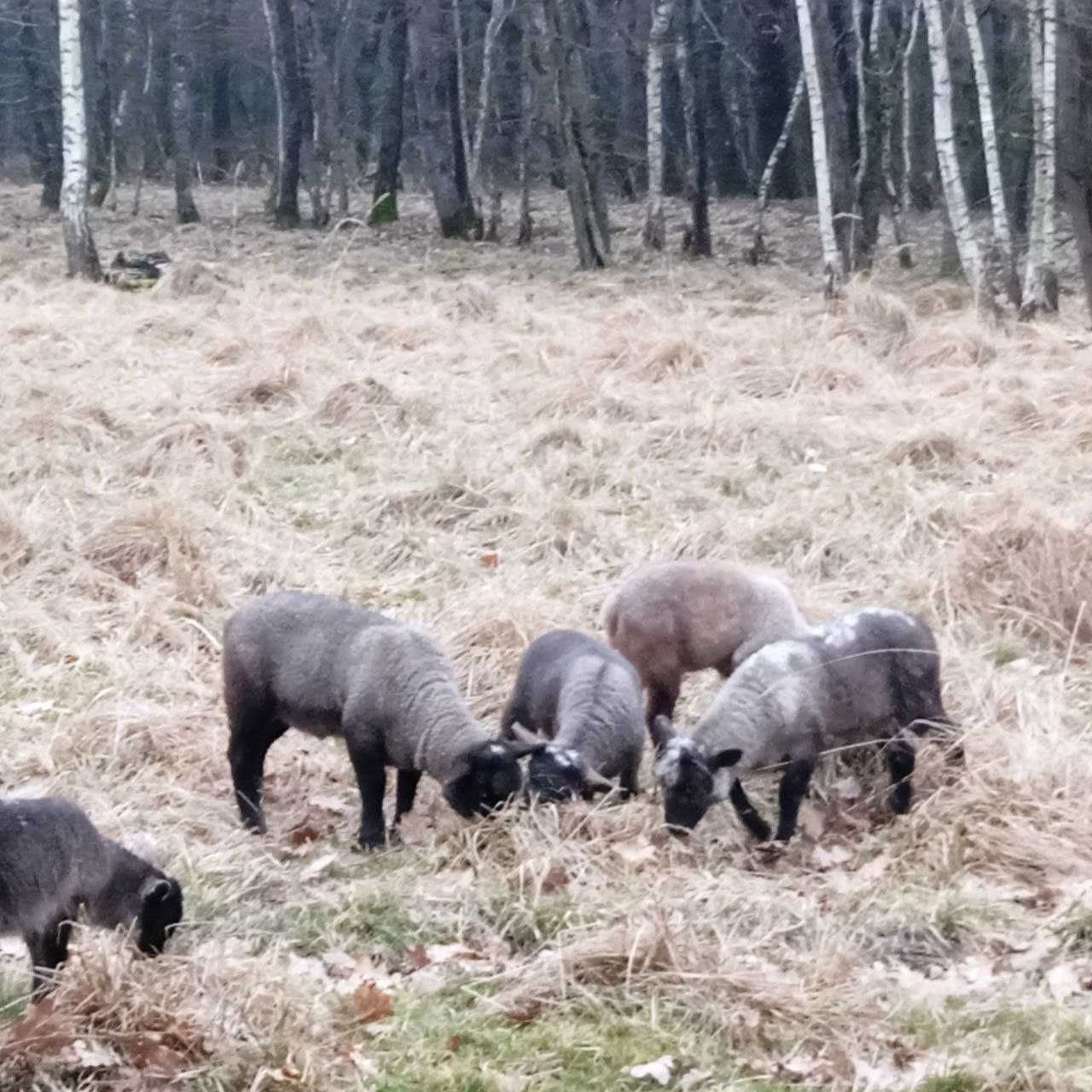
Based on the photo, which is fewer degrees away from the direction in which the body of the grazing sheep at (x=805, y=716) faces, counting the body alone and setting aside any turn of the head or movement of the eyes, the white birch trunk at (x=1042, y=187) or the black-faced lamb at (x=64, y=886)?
the black-faced lamb

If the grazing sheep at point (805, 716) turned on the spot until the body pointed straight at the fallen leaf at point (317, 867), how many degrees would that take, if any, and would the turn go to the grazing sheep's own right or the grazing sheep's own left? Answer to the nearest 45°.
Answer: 0° — it already faces it

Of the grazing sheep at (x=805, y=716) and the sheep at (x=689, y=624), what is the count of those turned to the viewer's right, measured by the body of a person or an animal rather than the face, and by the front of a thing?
1

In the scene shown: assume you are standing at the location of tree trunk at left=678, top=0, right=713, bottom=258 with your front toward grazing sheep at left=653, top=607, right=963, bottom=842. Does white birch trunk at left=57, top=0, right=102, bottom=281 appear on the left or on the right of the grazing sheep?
right

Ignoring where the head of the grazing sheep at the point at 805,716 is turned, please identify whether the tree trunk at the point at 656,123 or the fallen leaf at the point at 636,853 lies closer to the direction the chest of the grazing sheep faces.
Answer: the fallen leaf

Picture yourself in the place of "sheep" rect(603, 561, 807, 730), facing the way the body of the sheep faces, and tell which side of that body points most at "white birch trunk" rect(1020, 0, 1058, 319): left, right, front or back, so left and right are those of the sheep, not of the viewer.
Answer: left

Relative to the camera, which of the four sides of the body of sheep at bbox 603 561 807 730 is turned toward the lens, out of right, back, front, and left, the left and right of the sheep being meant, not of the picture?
right

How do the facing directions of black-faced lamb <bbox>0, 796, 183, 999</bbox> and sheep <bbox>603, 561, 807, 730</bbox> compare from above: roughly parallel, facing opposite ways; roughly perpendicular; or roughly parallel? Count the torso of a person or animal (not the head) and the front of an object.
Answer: roughly parallel

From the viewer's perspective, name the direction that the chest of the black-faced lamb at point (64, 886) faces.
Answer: to the viewer's right

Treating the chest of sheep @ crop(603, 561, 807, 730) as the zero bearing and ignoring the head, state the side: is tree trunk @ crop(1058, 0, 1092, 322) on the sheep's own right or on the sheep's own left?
on the sheep's own left

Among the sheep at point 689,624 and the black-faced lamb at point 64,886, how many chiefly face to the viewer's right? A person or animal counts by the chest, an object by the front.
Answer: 2
